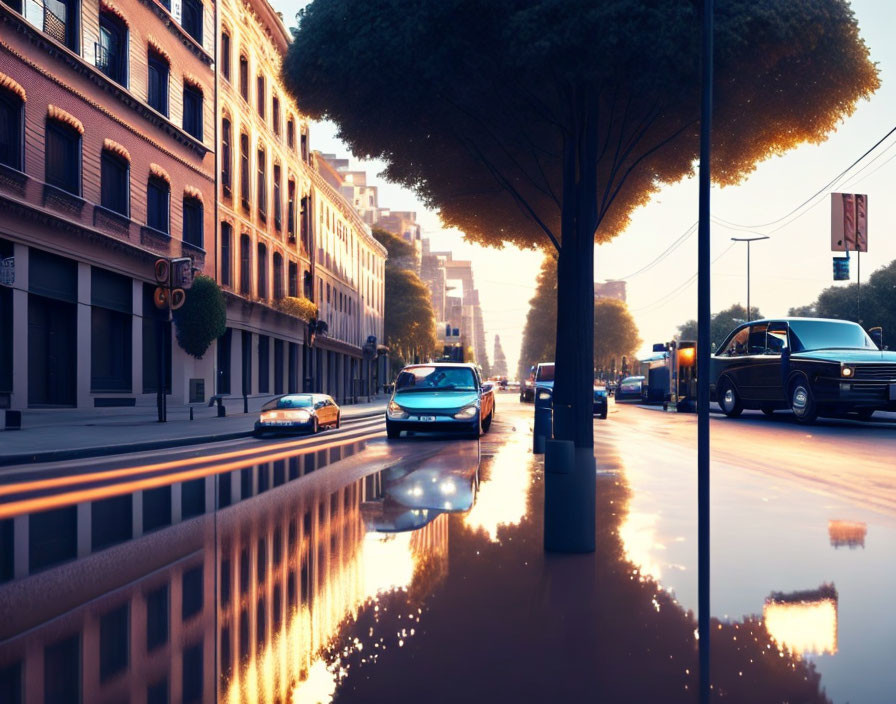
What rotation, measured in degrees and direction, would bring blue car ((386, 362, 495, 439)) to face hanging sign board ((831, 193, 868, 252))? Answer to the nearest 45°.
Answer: approximately 135° to its left

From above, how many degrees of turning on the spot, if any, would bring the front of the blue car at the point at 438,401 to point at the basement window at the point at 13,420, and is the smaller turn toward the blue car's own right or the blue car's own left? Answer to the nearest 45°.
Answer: approximately 90° to the blue car's own right

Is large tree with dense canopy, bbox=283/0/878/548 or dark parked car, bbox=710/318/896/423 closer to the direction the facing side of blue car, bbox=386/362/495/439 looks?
the large tree with dense canopy

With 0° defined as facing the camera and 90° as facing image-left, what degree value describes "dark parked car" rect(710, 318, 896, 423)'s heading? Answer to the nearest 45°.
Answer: approximately 315°

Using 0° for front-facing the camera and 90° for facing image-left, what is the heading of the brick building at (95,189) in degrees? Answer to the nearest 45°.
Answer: approximately 315°

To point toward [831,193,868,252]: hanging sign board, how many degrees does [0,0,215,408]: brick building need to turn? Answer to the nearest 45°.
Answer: approximately 45° to its left
